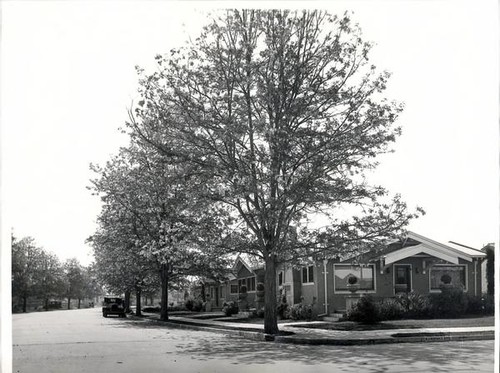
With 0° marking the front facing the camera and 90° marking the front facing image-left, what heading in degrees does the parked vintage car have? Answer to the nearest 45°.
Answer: approximately 180°

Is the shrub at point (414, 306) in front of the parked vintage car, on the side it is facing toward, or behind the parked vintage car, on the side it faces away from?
behind

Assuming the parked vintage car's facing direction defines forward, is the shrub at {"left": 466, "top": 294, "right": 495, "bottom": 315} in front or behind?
behind

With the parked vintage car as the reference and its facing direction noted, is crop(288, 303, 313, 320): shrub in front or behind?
behind

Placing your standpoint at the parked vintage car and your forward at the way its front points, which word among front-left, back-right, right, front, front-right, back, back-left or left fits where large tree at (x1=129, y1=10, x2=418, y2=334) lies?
back

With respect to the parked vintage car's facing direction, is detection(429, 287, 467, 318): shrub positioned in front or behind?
behind

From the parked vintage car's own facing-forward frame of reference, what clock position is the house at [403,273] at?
The house is roughly at 5 o'clock from the parked vintage car.
